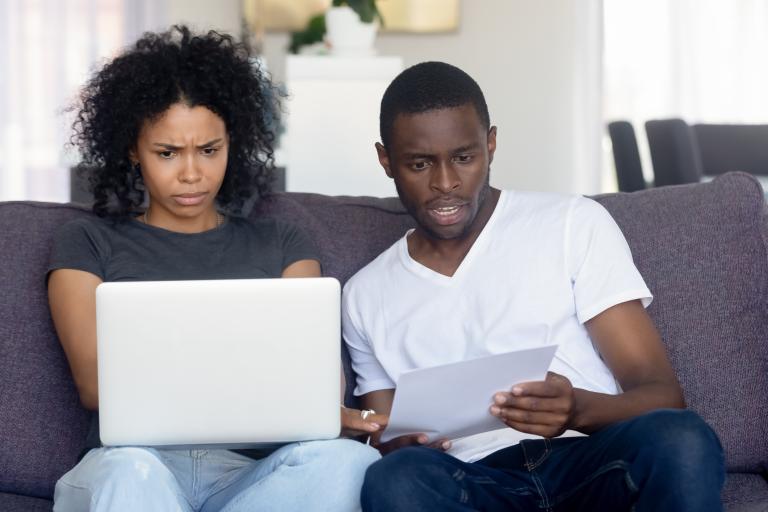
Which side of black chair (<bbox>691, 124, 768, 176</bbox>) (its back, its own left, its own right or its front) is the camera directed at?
back

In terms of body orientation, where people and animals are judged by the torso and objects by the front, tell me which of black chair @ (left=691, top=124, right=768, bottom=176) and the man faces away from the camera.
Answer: the black chair

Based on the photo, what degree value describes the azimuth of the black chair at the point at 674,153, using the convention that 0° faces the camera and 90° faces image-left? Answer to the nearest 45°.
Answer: approximately 225°

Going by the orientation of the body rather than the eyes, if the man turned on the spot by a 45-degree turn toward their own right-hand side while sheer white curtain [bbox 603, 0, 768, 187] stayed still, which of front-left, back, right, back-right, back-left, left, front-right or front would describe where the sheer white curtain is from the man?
back-right

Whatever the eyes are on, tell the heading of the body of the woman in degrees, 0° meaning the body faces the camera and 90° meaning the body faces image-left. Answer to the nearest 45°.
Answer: approximately 0°

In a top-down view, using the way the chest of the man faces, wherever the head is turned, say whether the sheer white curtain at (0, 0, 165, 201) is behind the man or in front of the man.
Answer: behind

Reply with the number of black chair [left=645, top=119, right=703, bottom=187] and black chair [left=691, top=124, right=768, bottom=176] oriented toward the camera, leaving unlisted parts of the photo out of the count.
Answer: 0

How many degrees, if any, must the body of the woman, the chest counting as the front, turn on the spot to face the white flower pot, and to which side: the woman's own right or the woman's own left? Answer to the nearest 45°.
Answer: approximately 180°

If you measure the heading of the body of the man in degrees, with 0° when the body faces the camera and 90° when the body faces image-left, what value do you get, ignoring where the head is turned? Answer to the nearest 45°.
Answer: approximately 0°
